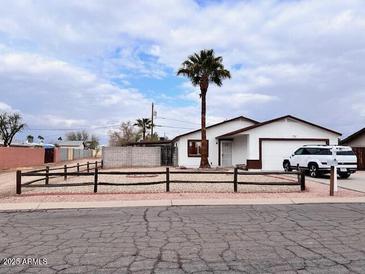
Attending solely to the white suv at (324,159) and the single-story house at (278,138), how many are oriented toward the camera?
1

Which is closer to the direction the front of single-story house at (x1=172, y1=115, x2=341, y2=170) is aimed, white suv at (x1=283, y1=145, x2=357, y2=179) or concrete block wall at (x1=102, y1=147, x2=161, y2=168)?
the white suv

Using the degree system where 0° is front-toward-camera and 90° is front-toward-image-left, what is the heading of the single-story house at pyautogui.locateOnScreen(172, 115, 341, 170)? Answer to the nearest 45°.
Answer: approximately 0°

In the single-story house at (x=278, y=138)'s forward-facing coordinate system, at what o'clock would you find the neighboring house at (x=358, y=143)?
The neighboring house is roughly at 8 o'clock from the single-story house.

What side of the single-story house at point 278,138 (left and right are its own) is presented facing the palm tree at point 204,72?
right

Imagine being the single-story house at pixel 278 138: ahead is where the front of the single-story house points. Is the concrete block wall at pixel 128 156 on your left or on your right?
on your right
